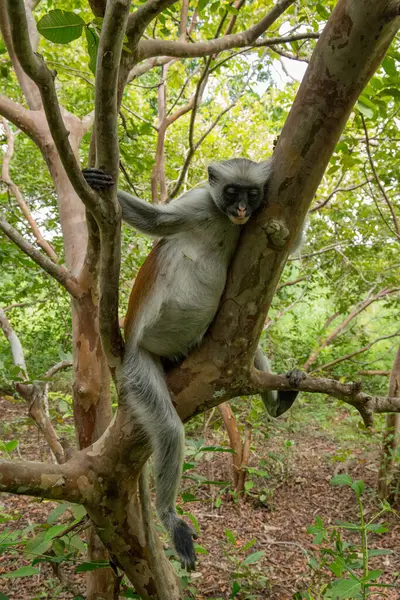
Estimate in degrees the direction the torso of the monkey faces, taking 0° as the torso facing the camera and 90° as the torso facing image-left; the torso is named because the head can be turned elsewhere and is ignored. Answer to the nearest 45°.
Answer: approximately 315°
